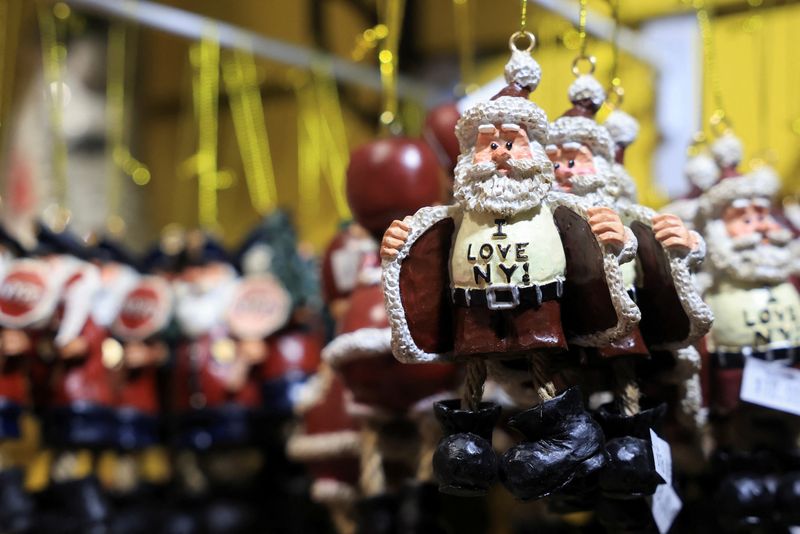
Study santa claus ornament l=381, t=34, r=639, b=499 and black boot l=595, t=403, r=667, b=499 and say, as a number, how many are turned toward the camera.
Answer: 2

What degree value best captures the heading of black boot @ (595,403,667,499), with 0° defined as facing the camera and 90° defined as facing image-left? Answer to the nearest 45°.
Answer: approximately 0°

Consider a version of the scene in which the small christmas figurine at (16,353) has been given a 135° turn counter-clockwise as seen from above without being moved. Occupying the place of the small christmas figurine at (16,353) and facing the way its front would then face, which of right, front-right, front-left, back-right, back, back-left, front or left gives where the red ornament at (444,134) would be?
right

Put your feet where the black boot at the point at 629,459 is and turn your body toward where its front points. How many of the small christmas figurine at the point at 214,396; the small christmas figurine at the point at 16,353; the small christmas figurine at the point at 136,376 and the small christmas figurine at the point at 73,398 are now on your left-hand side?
0

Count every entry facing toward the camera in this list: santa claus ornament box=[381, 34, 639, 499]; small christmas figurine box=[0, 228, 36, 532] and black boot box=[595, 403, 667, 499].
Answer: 3

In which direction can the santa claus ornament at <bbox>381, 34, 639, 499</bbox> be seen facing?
toward the camera

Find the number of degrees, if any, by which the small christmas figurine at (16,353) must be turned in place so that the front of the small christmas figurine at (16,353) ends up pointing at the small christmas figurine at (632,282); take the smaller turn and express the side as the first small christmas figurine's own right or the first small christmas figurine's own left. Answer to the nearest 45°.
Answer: approximately 45° to the first small christmas figurine's own left

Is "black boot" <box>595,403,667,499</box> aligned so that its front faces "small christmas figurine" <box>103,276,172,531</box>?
no

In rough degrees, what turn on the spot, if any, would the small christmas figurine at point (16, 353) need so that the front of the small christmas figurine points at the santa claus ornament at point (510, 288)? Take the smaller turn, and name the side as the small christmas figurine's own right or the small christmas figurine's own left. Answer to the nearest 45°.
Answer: approximately 45° to the small christmas figurine's own left

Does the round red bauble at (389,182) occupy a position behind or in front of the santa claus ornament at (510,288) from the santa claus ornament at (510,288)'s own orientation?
behind
